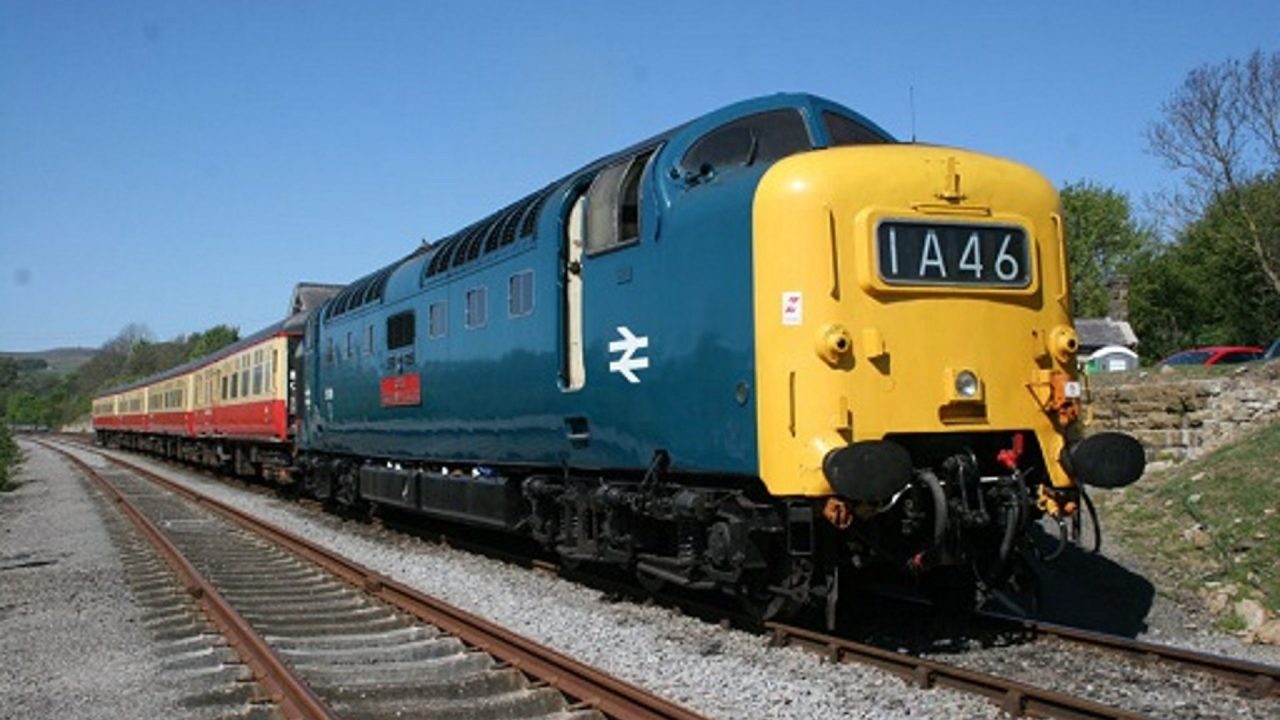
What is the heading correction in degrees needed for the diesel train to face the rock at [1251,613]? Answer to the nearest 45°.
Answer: approximately 45° to its left

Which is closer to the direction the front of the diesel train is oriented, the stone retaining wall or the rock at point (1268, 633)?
the rock

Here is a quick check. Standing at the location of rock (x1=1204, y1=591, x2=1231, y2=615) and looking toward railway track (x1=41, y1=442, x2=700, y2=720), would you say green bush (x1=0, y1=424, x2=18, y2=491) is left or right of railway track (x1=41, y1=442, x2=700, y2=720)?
right

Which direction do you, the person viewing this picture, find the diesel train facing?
facing the viewer and to the right of the viewer

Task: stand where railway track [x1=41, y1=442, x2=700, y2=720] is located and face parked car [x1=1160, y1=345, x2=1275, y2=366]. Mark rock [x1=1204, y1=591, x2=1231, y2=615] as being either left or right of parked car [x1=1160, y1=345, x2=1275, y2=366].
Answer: right

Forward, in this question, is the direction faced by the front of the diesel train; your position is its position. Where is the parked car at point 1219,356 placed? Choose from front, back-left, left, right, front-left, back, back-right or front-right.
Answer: left

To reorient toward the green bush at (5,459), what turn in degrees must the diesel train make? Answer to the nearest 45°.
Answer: approximately 180°

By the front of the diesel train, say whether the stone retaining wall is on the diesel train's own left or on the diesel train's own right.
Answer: on the diesel train's own left

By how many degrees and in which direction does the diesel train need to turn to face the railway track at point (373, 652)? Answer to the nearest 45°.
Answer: approximately 45° to its right
